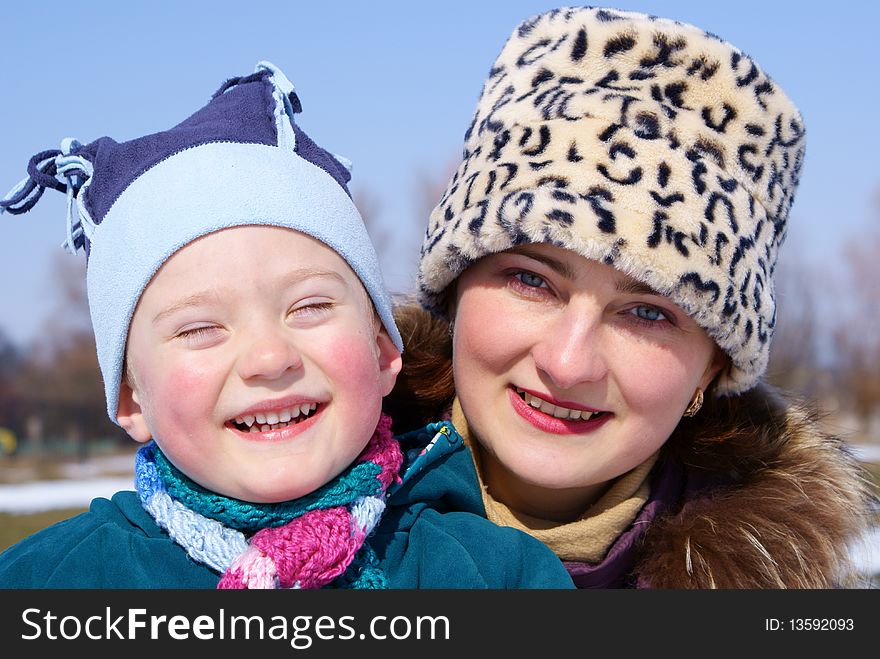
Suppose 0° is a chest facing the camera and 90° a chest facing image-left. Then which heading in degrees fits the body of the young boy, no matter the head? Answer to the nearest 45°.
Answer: approximately 0°

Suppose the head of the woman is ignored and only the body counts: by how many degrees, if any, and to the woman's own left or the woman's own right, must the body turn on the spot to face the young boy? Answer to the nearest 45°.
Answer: approximately 45° to the woman's own right

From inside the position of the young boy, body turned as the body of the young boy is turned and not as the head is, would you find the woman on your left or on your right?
on your left

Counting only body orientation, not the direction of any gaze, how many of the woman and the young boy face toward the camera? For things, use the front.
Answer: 2
